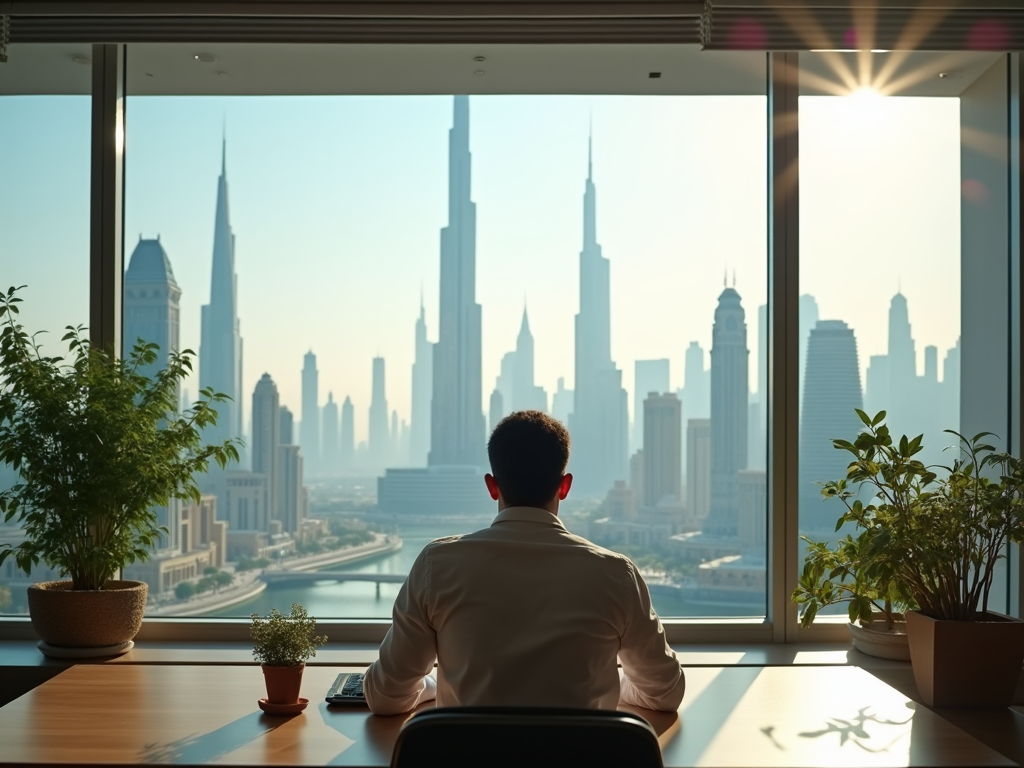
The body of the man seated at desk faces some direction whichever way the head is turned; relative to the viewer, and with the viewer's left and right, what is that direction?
facing away from the viewer

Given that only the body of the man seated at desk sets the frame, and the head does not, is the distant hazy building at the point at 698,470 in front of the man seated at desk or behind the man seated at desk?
in front

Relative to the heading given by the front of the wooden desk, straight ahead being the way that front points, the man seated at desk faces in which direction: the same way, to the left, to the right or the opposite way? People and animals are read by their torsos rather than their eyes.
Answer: the opposite way

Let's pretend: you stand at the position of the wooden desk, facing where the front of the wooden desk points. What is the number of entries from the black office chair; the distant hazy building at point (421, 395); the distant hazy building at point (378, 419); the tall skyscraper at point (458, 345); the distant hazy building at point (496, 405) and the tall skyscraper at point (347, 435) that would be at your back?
5

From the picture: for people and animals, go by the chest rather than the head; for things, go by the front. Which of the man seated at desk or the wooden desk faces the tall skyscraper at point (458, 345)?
the man seated at desk

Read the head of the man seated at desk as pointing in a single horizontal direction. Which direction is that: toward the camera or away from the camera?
away from the camera

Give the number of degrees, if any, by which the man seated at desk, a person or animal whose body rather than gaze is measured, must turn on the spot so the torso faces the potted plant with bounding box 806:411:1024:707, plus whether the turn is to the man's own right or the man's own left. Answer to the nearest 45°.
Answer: approximately 45° to the man's own right

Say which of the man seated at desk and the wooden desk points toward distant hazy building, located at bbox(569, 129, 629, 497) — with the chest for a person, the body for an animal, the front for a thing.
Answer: the man seated at desk

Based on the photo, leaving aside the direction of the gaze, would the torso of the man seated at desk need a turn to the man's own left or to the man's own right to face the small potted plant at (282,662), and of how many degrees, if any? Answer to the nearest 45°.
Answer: approximately 45° to the man's own left

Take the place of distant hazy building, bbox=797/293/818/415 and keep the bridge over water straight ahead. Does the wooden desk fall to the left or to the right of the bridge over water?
left

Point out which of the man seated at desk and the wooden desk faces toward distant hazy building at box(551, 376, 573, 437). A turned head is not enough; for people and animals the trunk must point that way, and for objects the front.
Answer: the man seated at desk

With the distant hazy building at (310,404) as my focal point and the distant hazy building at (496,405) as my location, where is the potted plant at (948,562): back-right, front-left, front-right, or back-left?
back-left

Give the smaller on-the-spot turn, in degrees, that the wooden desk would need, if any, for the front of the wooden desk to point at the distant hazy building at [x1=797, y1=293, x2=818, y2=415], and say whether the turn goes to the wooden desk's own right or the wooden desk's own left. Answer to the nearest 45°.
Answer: approximately 135° to the wooden desk's own left

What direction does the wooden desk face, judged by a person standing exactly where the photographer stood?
facing the viewer

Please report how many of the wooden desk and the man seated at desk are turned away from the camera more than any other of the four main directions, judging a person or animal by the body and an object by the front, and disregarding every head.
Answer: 1

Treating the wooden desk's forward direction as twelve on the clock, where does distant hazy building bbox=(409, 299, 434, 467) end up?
The distant hazy building is roughly at 6 o'clock from the wooden desk.

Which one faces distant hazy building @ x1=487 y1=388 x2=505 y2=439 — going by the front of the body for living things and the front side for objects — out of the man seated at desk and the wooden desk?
the man seated at desk

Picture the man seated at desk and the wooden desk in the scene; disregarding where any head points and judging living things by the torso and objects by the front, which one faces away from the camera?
the man seated at desk
